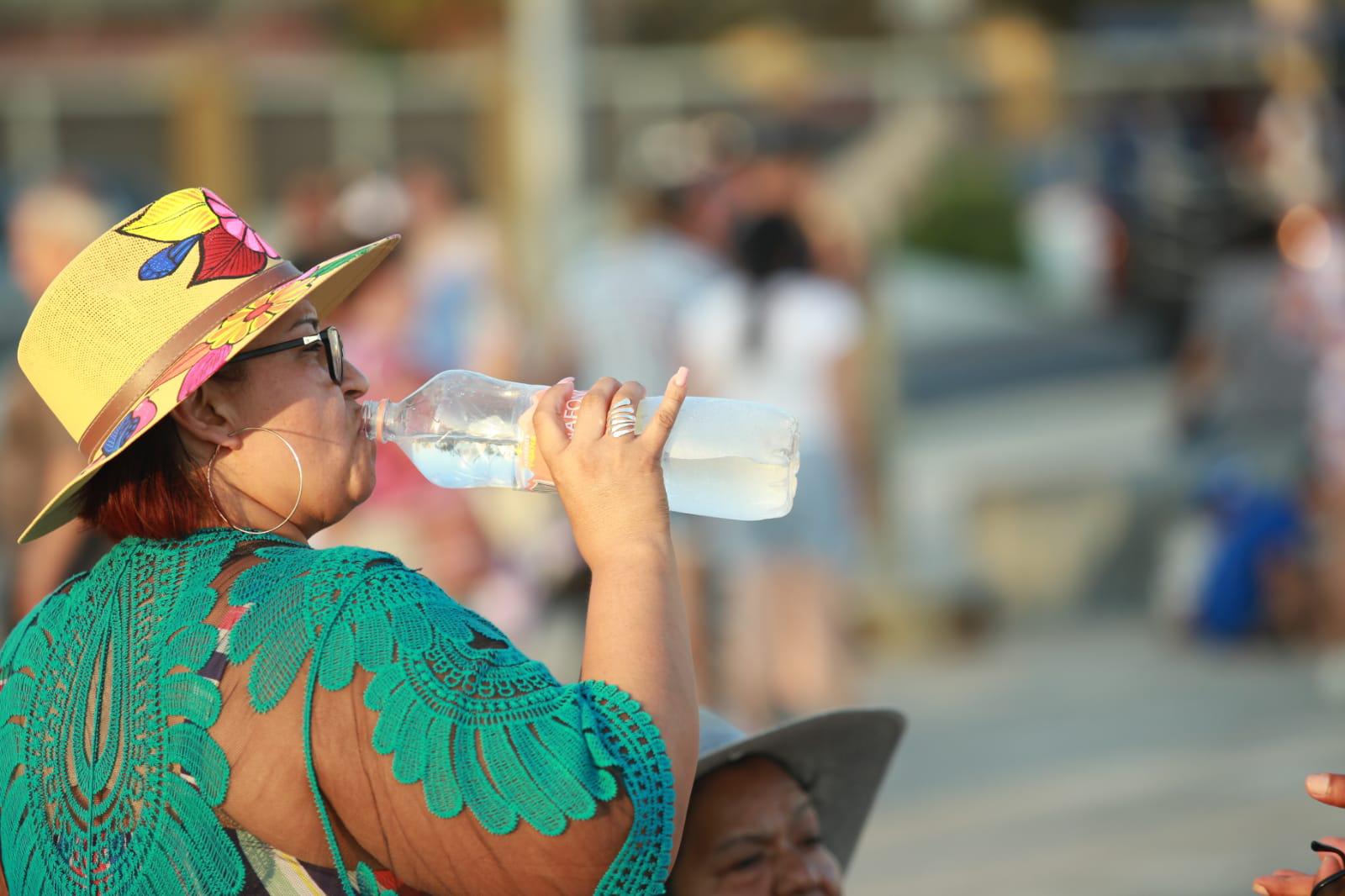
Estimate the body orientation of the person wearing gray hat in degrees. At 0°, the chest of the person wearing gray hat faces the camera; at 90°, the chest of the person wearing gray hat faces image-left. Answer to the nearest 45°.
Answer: approximately 315°

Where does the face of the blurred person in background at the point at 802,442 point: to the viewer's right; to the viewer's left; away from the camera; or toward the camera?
away from the camera

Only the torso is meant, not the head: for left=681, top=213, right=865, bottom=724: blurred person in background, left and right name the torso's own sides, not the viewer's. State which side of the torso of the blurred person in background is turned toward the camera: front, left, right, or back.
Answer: back

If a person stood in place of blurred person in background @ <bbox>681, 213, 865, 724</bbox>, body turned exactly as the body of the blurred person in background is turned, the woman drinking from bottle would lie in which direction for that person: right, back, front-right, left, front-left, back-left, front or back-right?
back

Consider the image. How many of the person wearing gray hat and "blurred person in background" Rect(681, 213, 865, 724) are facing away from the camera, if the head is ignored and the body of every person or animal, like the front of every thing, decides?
1

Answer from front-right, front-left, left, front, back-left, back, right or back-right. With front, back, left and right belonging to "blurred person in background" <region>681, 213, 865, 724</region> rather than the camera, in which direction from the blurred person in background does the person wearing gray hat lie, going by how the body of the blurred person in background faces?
back

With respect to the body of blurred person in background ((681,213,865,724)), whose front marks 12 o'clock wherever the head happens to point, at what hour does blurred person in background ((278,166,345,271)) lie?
blurred person in background ((278,166,345,271)) is roughly at 10 o'clock from blurred person in background ((681,213,865,724)).

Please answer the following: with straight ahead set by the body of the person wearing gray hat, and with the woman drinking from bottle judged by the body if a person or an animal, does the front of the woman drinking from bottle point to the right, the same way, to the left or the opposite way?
to the left

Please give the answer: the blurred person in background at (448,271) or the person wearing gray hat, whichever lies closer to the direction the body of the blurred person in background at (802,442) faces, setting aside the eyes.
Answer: the blurred person in background

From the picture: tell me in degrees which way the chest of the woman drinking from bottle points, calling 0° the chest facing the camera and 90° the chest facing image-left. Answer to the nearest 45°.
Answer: approximately 225°
